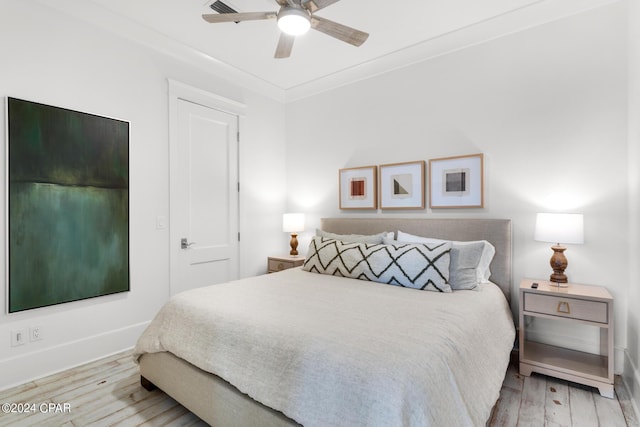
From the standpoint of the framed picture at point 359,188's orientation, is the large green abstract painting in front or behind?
in front

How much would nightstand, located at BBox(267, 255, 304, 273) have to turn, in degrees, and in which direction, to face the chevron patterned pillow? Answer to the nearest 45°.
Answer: approximately 90° to its left

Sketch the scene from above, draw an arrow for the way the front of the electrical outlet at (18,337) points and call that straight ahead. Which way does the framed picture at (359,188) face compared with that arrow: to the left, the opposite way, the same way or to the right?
to the right

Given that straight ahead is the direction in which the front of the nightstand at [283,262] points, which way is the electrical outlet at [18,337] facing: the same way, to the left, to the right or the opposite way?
to the left

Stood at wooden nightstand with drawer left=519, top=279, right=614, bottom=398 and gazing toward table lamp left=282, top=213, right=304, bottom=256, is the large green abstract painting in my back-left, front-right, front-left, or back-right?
front-left

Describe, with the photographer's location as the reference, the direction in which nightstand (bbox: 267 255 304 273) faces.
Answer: facing the viewer and to the left of the viewer

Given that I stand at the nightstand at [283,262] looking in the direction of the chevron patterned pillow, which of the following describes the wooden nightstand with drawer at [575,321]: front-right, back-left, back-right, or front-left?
front-left

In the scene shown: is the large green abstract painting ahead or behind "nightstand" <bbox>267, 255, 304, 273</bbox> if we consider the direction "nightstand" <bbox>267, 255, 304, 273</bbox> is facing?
ahead

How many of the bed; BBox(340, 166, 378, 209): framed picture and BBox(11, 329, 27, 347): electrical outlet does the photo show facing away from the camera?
0

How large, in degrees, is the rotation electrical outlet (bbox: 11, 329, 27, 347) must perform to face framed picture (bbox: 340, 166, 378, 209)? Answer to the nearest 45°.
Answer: approximately 90° to its left

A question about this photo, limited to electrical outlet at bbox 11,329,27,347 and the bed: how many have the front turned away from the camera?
0

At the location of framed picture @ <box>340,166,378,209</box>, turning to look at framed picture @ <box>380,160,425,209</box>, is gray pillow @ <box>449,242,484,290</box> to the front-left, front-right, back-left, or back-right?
front-right

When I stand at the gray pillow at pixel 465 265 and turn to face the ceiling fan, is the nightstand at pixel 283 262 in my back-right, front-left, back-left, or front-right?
front-right

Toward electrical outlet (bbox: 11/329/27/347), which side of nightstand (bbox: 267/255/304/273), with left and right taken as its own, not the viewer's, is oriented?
front

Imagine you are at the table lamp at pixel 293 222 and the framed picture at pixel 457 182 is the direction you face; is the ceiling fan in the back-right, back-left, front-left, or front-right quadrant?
front-right

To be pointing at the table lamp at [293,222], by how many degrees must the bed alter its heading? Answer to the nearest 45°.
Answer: approximately 135° to its right
